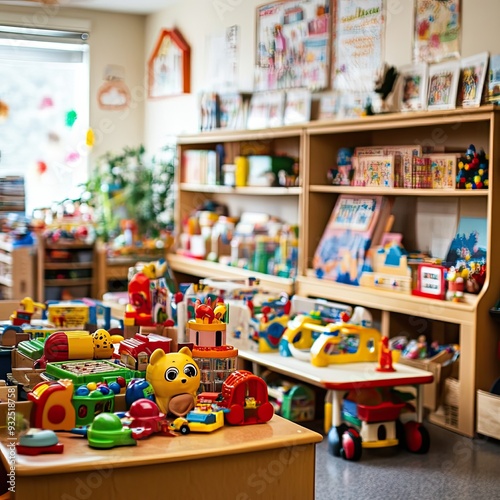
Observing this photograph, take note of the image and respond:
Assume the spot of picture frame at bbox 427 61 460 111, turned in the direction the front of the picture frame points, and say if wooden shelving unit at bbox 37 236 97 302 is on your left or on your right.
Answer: on your right

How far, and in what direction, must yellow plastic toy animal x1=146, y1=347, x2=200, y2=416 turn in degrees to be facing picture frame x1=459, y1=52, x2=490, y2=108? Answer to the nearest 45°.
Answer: approximately 90° to its left

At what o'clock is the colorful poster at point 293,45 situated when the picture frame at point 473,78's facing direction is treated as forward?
The colorful poster is roughly at 3 o'clock from the picture frame.

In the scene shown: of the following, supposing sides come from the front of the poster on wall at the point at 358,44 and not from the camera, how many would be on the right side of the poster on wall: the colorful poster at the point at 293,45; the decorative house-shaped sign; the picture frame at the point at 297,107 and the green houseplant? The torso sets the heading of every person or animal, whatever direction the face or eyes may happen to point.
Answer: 4

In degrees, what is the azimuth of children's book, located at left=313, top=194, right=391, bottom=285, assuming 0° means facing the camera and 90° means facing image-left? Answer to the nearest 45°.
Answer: approximately 45°

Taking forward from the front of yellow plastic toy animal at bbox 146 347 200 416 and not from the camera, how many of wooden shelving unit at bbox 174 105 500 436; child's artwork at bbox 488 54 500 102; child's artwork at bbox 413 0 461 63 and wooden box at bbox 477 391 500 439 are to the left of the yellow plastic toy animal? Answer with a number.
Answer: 4

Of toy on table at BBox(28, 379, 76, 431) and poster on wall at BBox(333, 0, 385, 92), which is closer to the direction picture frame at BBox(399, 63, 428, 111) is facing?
the toy on table

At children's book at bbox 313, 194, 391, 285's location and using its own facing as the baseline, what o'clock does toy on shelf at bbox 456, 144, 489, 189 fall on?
The toy on shelf is roughly at 9 o'clock from the children's book.
